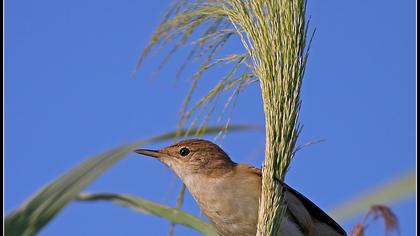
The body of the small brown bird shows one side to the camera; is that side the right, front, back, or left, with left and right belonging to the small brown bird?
left
